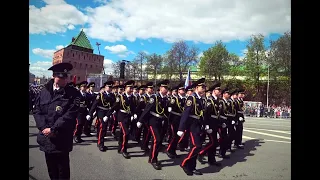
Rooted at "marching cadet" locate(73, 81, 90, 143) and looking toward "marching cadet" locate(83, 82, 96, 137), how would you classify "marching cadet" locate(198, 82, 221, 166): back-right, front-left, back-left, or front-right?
back-right

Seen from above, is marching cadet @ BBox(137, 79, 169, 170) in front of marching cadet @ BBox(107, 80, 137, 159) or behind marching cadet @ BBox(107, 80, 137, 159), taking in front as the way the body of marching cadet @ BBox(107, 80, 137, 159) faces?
in front

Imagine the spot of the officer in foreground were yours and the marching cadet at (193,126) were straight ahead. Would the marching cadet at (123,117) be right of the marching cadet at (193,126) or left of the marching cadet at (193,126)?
left
